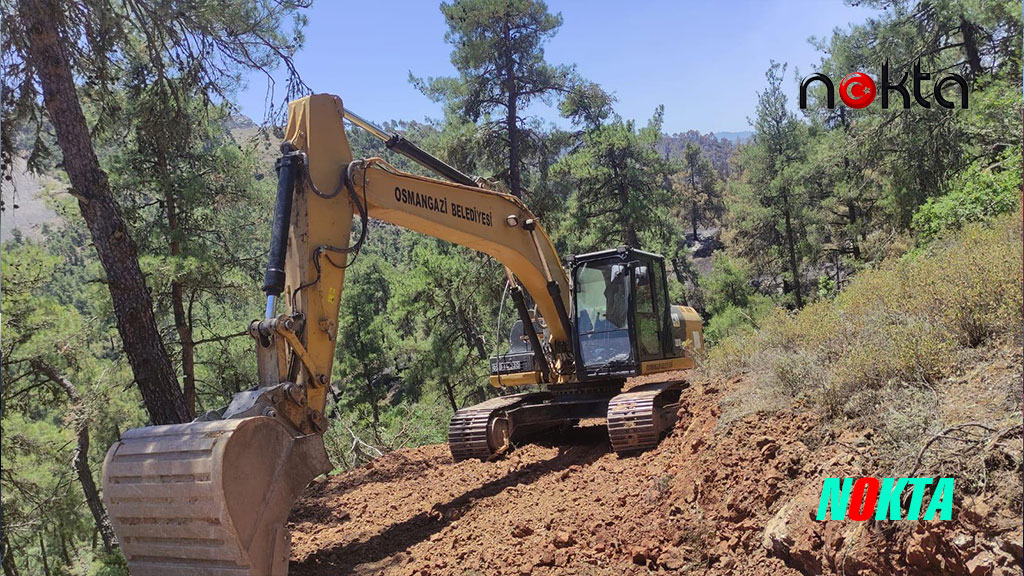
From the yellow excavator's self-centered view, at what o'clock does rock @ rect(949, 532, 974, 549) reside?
The rock is roughly at 9 o'clock from the yellow excavator.

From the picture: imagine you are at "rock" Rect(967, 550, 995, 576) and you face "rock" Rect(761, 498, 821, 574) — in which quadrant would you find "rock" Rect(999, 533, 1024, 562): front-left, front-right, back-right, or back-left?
back-right

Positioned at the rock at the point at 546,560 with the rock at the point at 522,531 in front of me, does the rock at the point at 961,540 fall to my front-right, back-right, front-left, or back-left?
back-right

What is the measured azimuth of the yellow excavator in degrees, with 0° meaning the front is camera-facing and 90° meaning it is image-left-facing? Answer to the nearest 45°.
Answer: approximately 45°

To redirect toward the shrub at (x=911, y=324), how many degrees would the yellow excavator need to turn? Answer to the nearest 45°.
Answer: approximately 135° to its left

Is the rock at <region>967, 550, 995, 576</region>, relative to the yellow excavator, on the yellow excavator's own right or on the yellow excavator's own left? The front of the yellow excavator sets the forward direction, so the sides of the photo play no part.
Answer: on the yellow excavator's own left

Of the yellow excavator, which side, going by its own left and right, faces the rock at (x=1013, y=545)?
left
